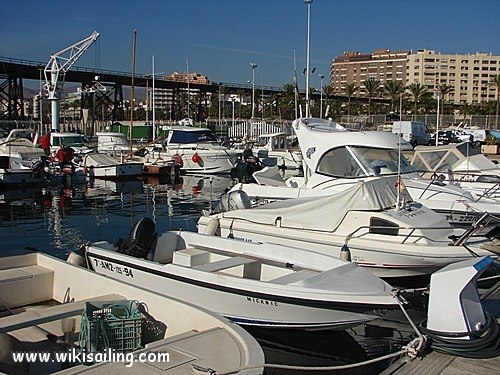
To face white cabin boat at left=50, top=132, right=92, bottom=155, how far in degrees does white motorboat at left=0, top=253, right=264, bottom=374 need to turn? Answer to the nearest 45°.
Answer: approximately 135° to its left

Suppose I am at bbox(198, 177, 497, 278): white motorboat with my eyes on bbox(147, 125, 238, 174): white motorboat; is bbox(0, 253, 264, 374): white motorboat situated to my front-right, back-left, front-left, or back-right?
back-left

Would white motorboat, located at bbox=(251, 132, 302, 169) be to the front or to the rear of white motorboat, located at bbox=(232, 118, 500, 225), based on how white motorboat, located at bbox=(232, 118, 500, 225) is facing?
to the rear

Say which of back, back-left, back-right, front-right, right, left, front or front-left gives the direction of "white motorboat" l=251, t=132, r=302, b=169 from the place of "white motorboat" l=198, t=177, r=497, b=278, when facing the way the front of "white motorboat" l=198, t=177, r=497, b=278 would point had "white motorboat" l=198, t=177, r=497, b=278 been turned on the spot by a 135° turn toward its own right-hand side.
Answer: right

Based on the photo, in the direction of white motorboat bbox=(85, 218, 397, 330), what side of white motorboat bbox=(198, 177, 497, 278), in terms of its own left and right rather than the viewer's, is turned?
right

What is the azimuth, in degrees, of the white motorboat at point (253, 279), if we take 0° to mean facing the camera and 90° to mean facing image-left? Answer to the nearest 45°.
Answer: approximately 315°

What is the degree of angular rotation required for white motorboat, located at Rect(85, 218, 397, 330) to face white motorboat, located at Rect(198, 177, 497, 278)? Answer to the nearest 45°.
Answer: approximately 90° to its left

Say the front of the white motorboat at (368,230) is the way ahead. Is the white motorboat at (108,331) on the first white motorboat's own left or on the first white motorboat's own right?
on the first white motorboat's own right

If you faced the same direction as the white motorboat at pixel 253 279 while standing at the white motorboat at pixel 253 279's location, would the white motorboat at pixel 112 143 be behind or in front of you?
behind
